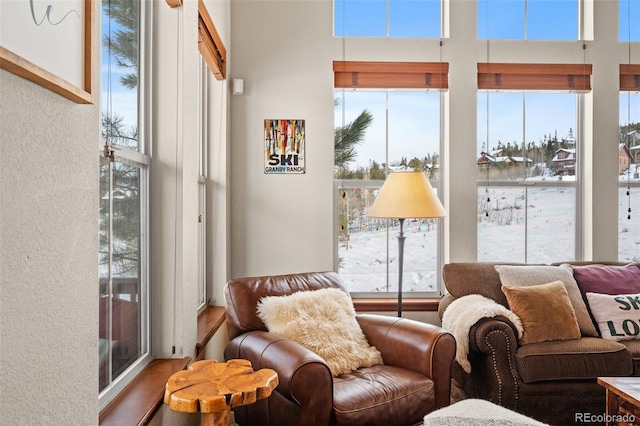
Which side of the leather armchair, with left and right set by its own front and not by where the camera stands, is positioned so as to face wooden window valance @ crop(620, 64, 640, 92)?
left

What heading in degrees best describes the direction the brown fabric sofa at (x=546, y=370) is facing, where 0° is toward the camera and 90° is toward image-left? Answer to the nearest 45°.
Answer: approximately 0°

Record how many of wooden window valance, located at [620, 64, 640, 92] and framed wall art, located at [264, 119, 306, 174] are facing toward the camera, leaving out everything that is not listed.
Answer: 2

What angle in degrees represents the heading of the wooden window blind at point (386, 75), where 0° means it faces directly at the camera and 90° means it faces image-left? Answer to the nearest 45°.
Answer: approximately 0°

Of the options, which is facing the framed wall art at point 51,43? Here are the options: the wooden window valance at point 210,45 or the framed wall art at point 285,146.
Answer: the framed wall art at point 285,146

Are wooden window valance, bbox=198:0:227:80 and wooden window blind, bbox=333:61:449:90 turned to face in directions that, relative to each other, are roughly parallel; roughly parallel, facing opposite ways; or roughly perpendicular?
roughly perpendicular

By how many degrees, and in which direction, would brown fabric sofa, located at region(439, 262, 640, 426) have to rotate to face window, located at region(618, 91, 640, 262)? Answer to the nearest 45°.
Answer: approximately 180°
